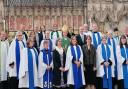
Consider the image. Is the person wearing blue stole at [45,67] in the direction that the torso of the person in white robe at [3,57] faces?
no

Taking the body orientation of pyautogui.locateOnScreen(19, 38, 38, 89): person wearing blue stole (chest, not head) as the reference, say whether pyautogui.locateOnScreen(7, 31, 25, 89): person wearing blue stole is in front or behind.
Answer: behind

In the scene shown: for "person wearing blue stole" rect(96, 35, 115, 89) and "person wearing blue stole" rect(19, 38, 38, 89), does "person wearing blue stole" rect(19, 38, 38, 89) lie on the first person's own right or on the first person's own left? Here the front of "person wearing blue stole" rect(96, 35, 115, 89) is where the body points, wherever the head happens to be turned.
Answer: on the first person's own right

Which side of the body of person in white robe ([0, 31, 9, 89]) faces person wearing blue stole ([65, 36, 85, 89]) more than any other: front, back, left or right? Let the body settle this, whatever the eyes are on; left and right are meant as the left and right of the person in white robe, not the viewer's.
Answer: left

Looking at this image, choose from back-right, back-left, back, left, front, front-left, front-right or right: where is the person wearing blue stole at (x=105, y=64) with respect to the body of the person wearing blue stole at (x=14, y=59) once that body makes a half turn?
back-right

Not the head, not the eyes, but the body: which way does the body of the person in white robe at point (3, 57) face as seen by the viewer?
toward the camera

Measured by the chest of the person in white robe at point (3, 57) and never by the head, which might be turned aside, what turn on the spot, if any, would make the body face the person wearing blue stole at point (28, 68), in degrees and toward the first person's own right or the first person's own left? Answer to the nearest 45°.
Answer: approximately 45° to the first person's own left

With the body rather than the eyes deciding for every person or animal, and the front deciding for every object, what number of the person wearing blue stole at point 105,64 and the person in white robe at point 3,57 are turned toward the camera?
2

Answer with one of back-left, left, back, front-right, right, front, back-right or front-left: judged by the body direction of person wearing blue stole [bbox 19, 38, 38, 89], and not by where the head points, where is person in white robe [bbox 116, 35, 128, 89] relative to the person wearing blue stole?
front-left

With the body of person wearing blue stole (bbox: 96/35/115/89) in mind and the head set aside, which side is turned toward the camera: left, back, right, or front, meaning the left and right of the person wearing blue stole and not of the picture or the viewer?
front

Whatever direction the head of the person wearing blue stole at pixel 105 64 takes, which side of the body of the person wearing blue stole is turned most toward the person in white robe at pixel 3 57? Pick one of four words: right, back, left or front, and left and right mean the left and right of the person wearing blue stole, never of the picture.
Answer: right

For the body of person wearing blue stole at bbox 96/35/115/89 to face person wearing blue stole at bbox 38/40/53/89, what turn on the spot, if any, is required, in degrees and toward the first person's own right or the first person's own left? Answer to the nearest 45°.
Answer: approximately 90° to the first person's own right

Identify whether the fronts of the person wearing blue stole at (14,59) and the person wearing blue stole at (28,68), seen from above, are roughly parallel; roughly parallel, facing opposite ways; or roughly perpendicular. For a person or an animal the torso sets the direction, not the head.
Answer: roughly parallel

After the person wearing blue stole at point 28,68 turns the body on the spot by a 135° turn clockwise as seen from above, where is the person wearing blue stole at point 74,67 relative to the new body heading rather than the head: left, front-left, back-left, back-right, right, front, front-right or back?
back

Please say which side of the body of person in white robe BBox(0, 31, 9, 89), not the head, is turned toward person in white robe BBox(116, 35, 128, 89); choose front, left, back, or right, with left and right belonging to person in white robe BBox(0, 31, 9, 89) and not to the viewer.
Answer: left
